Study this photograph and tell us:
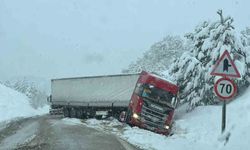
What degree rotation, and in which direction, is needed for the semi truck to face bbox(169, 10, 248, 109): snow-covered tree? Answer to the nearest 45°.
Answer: approximately 45° to its left

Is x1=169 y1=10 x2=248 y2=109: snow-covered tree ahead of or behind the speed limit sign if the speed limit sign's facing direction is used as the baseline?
behind

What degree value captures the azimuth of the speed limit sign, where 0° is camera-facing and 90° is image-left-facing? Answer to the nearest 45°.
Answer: approximately 0°

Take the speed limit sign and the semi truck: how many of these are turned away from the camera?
0
